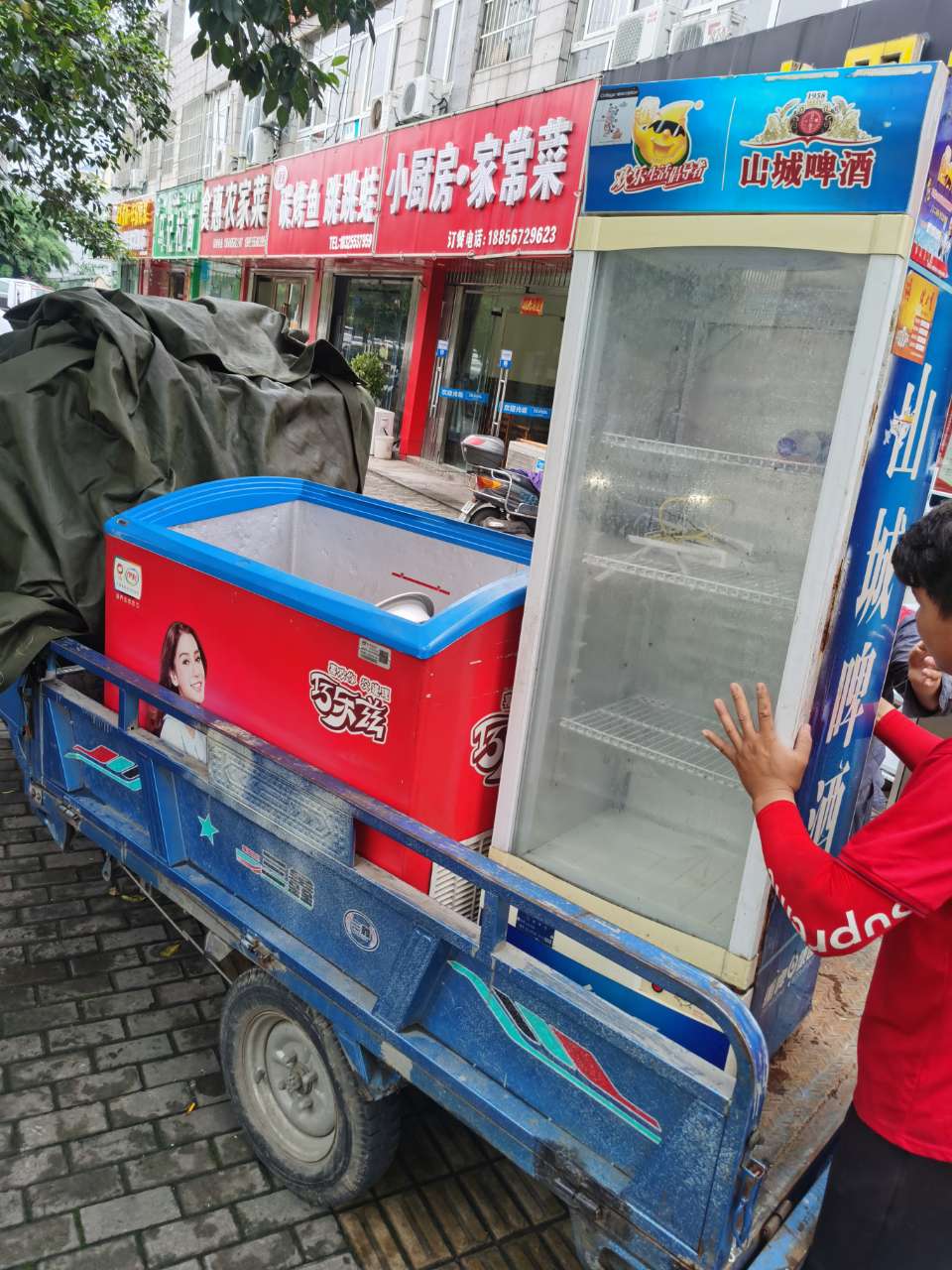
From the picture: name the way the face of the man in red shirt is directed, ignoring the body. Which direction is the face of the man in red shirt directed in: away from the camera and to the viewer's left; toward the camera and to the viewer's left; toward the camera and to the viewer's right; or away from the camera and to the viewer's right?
away from the camera and to the viewer's left

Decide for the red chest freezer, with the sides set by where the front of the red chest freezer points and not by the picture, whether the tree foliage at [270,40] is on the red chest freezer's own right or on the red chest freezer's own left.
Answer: on the red chest freezer's own right

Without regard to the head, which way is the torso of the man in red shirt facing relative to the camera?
to the viewer's left

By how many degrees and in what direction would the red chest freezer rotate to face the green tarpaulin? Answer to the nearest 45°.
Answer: approximately 90° to its right

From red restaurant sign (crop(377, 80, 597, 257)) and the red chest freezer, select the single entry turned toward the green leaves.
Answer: the red restaurant sign

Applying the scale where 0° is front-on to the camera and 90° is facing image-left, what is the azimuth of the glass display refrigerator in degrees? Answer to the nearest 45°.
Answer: approximately 45°

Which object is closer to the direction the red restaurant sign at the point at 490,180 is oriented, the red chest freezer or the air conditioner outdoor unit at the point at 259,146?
the red chest freezer

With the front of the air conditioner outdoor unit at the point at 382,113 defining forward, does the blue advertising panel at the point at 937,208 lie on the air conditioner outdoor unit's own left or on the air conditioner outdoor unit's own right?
on the air conditioner outdoor unit's own left
